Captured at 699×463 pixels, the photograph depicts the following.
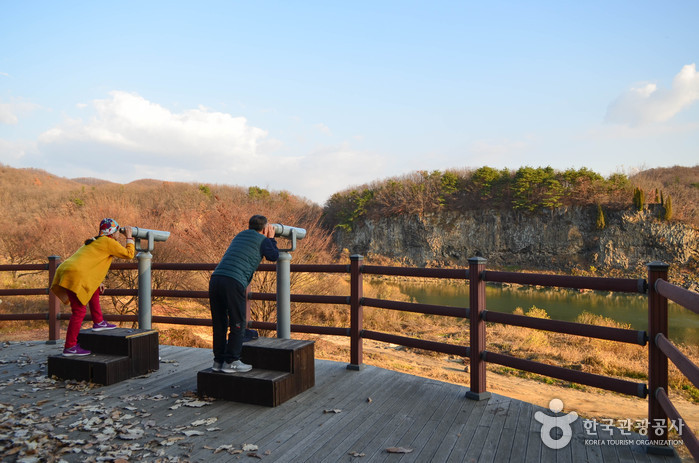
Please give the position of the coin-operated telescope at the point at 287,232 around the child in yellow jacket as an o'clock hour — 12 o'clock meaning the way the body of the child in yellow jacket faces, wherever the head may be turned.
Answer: The coin-operated telescope is roughly at 1 o'clock from the child in yellow jacket.

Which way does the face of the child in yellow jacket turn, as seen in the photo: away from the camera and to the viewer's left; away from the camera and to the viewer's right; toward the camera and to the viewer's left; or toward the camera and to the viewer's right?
away from the camera and to the viewer's right

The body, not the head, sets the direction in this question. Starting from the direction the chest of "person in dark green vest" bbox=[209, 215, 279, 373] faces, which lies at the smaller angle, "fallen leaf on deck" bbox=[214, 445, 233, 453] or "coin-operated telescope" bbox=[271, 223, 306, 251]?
the coin-operated telescope

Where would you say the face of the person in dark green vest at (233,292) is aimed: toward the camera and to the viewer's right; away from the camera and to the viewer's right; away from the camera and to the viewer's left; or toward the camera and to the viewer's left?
away from the camera and to the viewer's right

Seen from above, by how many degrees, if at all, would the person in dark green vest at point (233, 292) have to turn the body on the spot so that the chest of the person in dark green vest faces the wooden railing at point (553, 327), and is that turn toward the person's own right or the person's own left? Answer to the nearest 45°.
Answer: approximately 45° to the person's own right

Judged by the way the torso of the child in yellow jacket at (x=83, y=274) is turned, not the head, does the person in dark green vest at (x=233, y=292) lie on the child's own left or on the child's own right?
on the child's own right

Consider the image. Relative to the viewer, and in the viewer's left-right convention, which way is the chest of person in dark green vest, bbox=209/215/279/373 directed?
facing away from the viewer and to the right of the viewer

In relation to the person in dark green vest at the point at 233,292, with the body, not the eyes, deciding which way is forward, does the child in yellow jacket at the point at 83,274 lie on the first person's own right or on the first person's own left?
on the first person's own left

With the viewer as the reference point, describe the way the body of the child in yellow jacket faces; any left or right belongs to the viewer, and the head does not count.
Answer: facing to the right of the viewer

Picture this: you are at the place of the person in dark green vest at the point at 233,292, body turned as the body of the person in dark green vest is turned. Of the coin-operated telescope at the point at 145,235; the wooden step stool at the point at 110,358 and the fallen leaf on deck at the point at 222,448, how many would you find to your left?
2

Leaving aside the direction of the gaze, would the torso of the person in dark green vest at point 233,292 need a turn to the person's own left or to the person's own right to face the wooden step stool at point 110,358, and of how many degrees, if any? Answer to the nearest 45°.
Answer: approximately 90° to the person's own left
